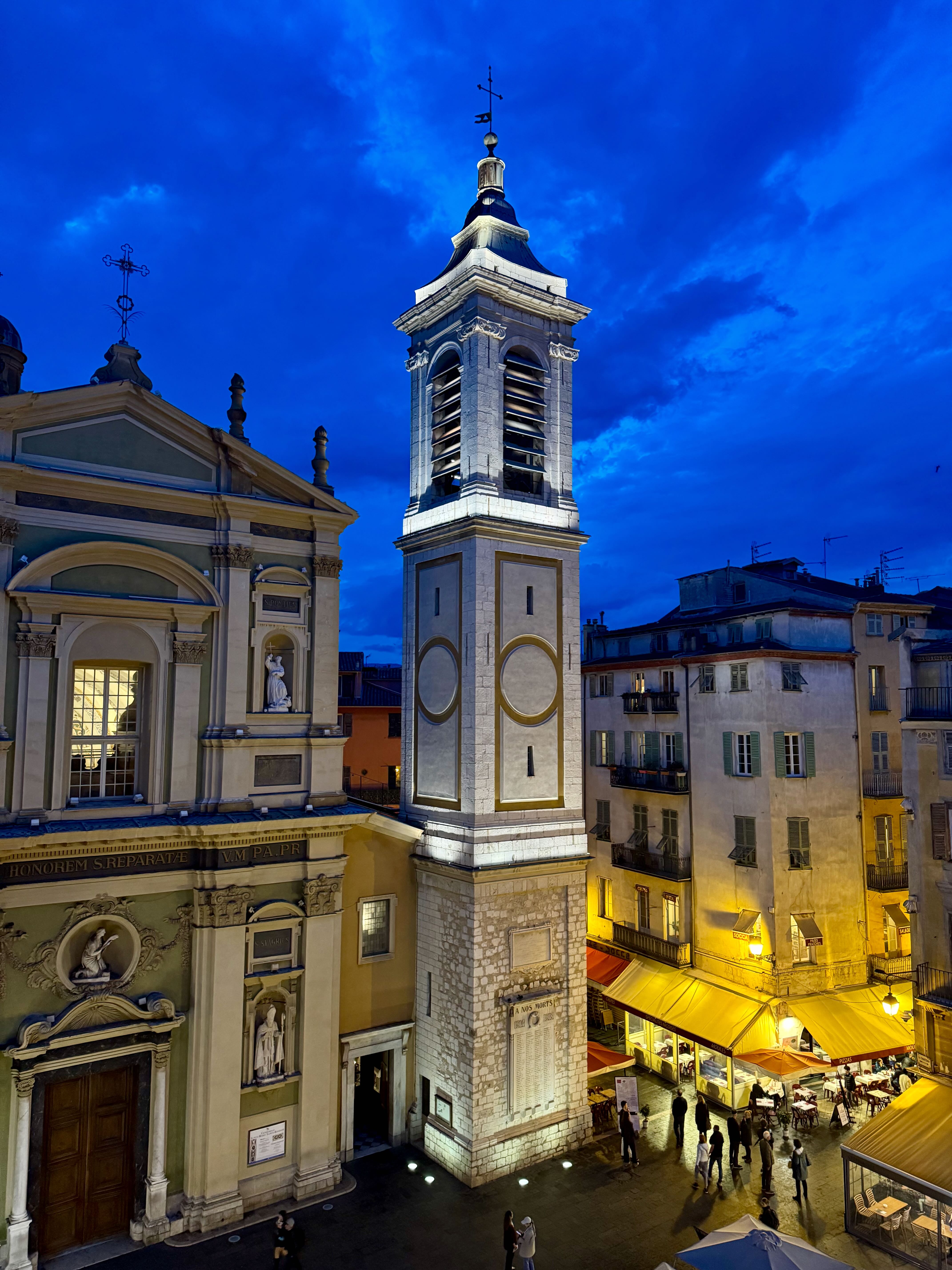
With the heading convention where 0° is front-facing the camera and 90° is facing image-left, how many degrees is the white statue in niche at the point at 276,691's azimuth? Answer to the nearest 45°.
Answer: approximately 315°

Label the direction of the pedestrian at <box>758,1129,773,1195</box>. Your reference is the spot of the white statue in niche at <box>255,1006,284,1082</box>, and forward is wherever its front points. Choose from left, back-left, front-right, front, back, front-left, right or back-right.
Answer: left

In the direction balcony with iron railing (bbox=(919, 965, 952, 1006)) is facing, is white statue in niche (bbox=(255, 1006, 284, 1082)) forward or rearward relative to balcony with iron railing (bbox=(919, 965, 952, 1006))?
forward

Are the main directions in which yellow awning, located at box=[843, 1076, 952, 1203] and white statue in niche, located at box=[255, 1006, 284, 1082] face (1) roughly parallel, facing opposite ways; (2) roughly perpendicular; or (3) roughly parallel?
roughly perpendicular

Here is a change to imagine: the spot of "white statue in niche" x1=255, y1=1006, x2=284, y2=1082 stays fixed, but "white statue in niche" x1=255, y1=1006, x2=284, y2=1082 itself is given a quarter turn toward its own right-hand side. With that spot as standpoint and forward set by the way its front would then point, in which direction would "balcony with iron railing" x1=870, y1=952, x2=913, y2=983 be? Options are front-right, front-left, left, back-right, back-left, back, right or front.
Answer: back

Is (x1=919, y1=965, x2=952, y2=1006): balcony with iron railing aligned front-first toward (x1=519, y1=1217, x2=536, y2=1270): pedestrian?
yes

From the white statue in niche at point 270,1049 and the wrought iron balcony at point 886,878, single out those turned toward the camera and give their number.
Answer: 2

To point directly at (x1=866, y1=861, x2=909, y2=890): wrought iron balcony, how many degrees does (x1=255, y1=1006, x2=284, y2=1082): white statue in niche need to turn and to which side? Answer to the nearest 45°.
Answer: approximately 90° to its left

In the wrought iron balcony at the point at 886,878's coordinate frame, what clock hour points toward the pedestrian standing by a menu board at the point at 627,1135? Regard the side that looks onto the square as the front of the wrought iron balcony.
The pedestrian standing by a menu board is roughly at 1 o'clock from the wrought iron balcony.

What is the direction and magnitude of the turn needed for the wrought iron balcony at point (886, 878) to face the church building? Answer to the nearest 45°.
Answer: approximately 45° to its right

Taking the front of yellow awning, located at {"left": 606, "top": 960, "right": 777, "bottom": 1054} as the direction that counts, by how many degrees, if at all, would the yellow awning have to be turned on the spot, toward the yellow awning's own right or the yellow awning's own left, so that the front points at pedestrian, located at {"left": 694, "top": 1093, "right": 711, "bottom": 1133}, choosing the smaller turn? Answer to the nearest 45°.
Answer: approximately 45° to the yellow awning's own left

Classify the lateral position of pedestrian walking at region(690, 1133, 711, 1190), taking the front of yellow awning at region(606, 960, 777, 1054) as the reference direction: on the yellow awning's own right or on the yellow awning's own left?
on the yellow awning's own left

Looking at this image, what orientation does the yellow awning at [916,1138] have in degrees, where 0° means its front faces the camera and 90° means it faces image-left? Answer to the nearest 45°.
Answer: approximately 45°

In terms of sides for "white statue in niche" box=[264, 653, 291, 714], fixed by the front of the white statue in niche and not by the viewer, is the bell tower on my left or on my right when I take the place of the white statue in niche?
on my left
